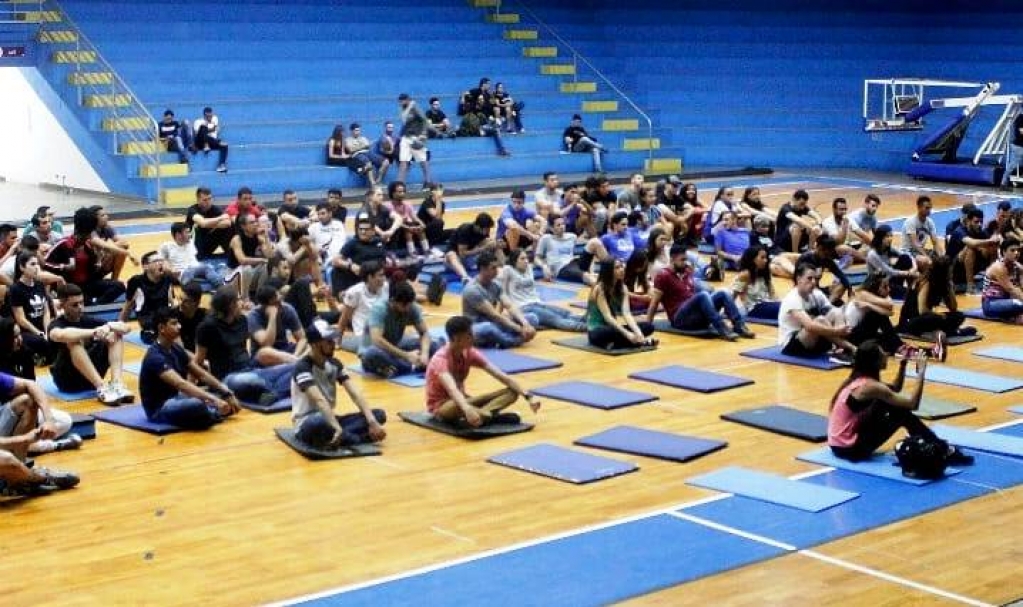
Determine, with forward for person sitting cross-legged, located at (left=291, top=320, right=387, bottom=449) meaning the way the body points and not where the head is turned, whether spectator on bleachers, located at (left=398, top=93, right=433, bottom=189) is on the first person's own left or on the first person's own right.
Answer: on the first person's own left

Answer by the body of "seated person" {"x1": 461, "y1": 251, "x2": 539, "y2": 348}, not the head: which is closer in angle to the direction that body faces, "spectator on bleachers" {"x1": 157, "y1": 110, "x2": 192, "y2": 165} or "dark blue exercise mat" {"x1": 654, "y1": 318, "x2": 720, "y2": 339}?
the dark blue exercise mat

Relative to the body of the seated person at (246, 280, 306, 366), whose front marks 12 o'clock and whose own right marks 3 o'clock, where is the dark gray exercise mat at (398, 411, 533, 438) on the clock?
The dark gray exercise mat is roughly at 12 o'clock from the seated person.

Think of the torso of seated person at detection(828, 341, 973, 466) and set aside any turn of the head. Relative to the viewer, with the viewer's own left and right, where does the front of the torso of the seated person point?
facing to the right of the viewer

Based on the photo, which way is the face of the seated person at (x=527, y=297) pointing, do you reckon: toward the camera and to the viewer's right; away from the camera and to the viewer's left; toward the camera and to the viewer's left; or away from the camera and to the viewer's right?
toward the camera and to the viewer's right

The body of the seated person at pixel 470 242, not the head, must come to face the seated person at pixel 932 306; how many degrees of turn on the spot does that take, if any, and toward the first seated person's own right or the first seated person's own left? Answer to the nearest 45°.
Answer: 0° — they already face them

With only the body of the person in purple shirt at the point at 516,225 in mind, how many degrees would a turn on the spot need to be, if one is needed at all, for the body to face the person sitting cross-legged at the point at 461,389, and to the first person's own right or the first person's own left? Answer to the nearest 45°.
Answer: approximately 45° to the first person's own right

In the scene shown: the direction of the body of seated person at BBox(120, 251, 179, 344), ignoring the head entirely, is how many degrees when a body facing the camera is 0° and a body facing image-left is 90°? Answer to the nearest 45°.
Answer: approximately 315°

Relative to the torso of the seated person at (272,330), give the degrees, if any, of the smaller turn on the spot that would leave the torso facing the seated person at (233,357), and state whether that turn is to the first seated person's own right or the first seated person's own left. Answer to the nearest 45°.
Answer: approximately 90° to the first seated person's own right

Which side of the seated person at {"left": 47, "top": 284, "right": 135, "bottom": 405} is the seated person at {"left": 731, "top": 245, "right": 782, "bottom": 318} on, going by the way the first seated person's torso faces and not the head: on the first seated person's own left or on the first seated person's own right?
on the first seated person's own left

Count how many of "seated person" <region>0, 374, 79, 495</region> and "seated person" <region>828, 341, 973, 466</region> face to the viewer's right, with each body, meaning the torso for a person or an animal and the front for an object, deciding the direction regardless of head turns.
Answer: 2

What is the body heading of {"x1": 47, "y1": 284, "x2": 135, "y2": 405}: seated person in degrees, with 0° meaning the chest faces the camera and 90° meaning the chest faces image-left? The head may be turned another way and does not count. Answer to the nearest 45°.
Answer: approximately 315°

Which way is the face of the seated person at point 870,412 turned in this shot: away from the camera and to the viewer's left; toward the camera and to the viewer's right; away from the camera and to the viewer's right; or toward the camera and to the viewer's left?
away from the camera and to the viewer's right
